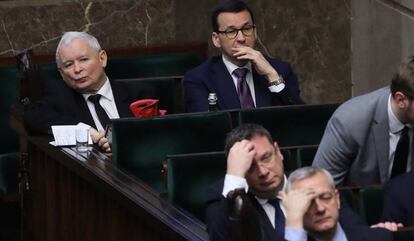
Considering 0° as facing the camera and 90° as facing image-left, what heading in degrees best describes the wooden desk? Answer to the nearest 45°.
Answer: approximately 45°

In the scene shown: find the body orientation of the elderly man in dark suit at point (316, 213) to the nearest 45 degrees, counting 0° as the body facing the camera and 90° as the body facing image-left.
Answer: approximately 0°
